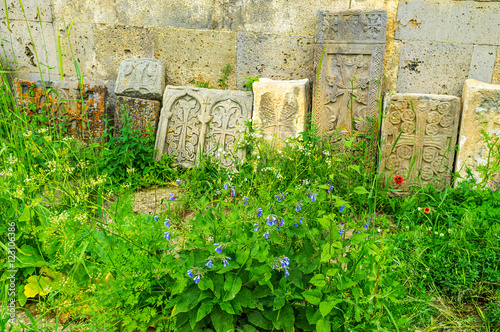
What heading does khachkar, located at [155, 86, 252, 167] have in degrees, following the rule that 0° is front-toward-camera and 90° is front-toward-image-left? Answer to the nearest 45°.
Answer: approximately 0°

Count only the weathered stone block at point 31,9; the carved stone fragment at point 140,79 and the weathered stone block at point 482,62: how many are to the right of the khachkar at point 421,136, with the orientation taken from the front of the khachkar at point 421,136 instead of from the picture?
2

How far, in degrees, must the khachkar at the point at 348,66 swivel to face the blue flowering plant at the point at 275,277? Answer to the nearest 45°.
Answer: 0° — it already faces it

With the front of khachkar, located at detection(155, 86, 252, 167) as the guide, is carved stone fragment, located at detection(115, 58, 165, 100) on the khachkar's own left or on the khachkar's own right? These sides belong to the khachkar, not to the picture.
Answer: on the khachkar's own right

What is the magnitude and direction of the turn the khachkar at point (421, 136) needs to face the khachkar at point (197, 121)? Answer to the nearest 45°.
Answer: approximately 90° to its right

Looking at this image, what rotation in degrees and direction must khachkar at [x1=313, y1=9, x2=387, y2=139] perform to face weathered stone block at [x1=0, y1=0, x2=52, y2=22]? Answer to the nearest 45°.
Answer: approximately 90° to its right

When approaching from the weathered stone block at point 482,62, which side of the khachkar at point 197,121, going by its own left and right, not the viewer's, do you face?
left

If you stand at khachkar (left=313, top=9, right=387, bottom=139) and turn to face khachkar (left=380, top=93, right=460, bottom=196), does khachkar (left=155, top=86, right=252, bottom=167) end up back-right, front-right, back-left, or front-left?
back-right

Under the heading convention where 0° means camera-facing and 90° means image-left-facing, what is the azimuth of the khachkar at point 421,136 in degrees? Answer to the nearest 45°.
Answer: approximately 0°
